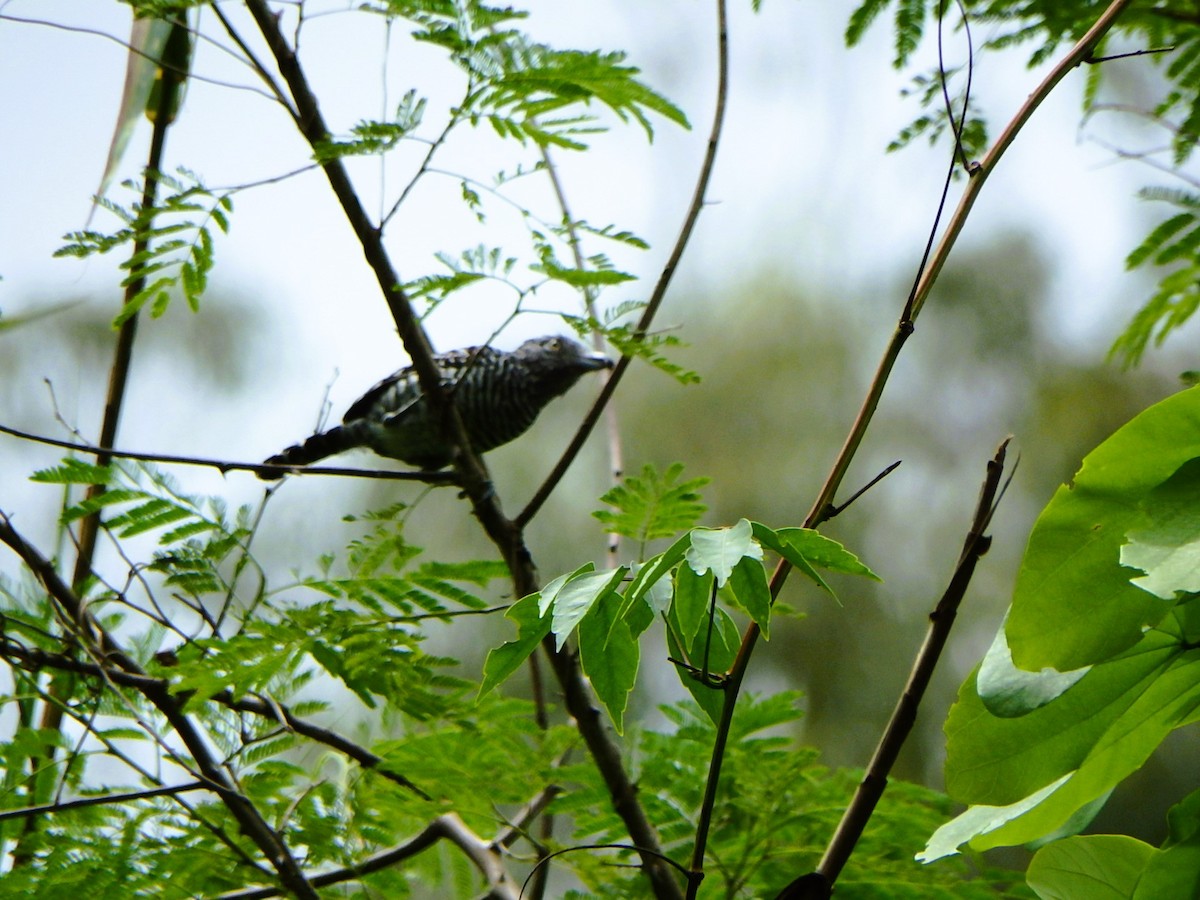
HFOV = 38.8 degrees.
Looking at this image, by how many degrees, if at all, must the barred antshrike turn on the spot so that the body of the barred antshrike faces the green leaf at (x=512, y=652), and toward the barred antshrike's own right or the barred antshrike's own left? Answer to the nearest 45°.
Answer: approximately 90° to the barred antshrike's own right

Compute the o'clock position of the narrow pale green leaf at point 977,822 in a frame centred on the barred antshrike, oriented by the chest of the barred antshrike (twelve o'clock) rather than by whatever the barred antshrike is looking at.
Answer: The narrow pale green leaf is roughly at 3 o'clock from the barred antshrike.

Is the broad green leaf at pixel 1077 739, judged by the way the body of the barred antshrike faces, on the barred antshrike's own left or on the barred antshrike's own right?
on the barred antshrike's own right

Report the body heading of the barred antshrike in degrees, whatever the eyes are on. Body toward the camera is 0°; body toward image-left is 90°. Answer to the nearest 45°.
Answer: approximately 270°

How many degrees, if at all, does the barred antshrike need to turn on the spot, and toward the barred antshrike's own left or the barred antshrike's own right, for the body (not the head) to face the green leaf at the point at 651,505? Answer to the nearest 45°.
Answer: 0° — it already faces it

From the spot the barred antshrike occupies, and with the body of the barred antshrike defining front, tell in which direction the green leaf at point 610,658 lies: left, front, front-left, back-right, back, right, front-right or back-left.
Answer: right

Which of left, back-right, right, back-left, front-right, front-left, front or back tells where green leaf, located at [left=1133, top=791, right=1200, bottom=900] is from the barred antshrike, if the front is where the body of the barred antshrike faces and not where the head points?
right
